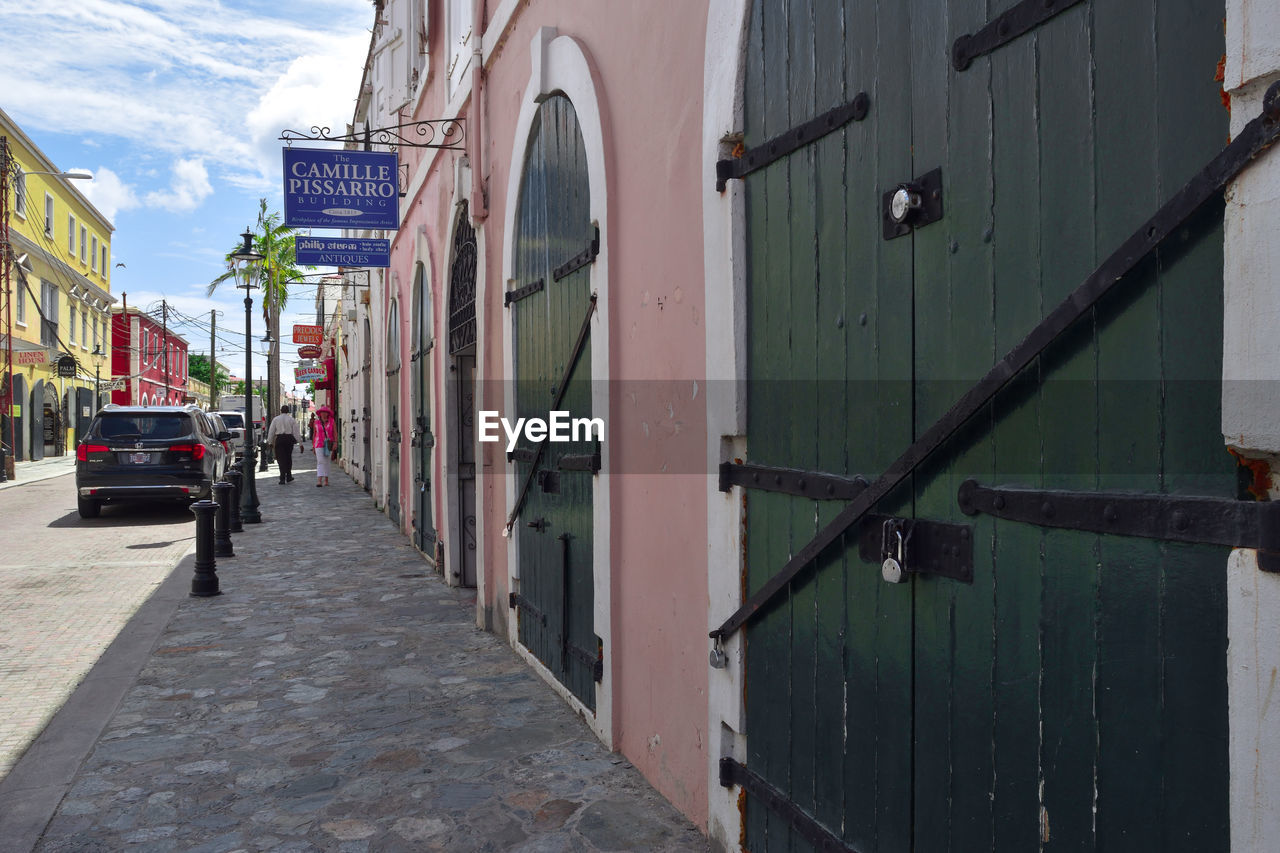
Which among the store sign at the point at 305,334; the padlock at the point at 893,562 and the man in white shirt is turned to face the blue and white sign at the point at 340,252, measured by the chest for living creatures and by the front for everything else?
the store sign

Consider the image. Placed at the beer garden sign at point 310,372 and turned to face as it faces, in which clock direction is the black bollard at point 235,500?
The black bollard is roughly at 12 o'clock from the beer garden sign.

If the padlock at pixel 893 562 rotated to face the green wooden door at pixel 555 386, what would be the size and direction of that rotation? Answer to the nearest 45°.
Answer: approximately 90° to its right

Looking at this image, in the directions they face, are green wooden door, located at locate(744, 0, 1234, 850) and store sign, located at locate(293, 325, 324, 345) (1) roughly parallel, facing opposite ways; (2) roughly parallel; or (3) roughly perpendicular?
roughly perpendicular

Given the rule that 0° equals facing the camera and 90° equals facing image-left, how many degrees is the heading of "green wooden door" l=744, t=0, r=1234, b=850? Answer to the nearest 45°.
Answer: approximately 45°

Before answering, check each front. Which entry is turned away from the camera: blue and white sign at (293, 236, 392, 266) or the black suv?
the black suv

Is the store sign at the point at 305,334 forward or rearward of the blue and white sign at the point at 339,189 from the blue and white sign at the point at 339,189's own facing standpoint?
rearward

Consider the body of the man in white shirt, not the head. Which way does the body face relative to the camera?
away from the camera

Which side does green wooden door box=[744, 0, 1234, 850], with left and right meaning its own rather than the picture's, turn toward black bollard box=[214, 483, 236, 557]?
right

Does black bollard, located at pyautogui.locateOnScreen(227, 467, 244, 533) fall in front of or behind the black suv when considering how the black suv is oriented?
behind
